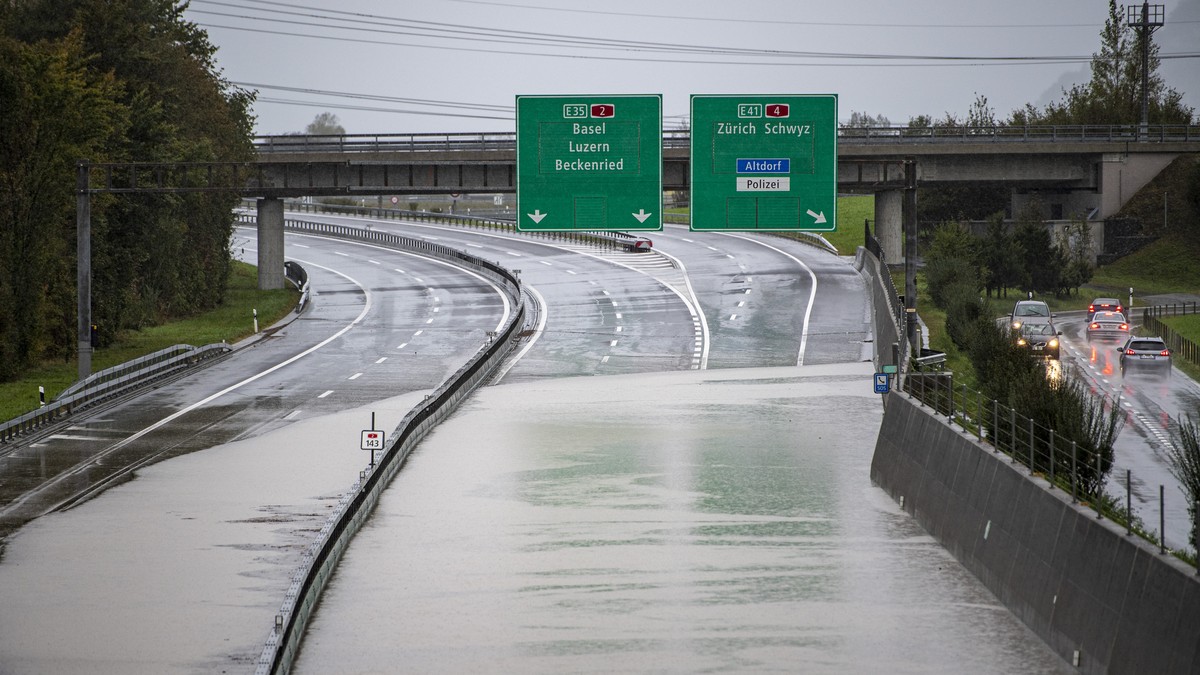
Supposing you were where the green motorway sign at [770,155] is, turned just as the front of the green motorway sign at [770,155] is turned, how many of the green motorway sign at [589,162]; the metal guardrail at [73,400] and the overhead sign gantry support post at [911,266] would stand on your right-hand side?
2

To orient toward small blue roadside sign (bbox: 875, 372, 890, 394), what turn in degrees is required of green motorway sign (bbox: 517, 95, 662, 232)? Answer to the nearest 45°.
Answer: approximately 45° to its left

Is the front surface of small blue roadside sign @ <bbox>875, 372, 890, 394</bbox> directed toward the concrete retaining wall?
yes

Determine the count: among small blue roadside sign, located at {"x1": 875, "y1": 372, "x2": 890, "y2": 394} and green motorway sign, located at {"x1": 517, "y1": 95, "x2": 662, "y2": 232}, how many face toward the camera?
2

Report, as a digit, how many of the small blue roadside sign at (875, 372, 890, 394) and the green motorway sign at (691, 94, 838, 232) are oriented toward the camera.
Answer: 2

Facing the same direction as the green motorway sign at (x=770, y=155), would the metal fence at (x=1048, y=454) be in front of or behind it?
in front

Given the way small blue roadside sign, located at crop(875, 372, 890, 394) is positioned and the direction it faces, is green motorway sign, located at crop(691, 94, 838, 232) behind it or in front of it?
behind

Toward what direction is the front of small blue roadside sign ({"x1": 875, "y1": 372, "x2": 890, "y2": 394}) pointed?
toward the camera

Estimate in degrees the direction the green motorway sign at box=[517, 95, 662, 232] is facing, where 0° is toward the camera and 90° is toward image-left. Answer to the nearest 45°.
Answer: approximately 0°

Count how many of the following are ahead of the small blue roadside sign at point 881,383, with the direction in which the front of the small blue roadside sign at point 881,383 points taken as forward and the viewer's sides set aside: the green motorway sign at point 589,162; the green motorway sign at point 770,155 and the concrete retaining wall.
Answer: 1

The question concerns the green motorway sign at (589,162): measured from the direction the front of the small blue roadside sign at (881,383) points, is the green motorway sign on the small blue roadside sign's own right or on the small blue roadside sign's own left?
on the small blue roadside sign's own right

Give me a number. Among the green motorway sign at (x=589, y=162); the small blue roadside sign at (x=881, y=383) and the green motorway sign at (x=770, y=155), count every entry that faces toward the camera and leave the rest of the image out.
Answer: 3
